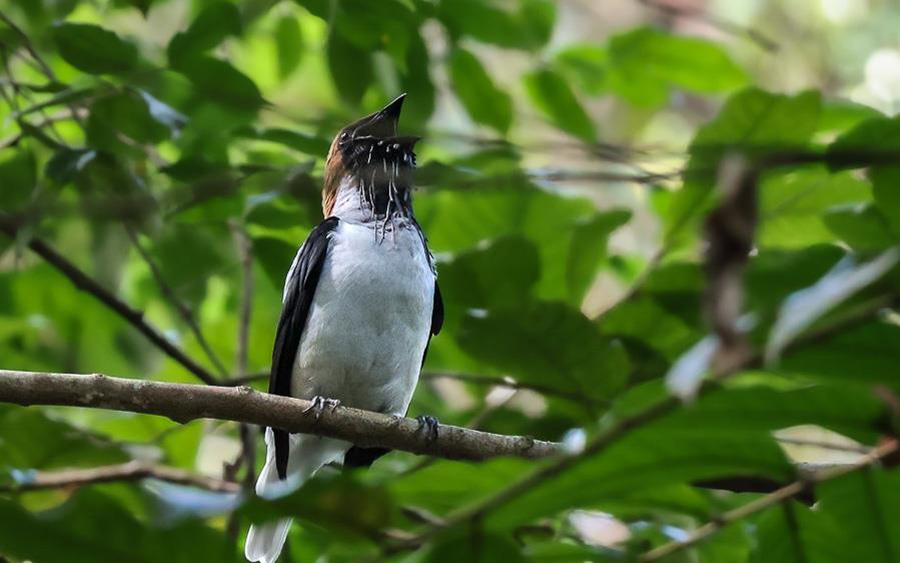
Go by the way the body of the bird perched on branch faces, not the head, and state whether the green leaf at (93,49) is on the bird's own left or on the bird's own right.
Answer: on the bird's own right

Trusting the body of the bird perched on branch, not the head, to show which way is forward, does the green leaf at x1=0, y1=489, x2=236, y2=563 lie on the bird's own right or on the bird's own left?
on the bird's own right
